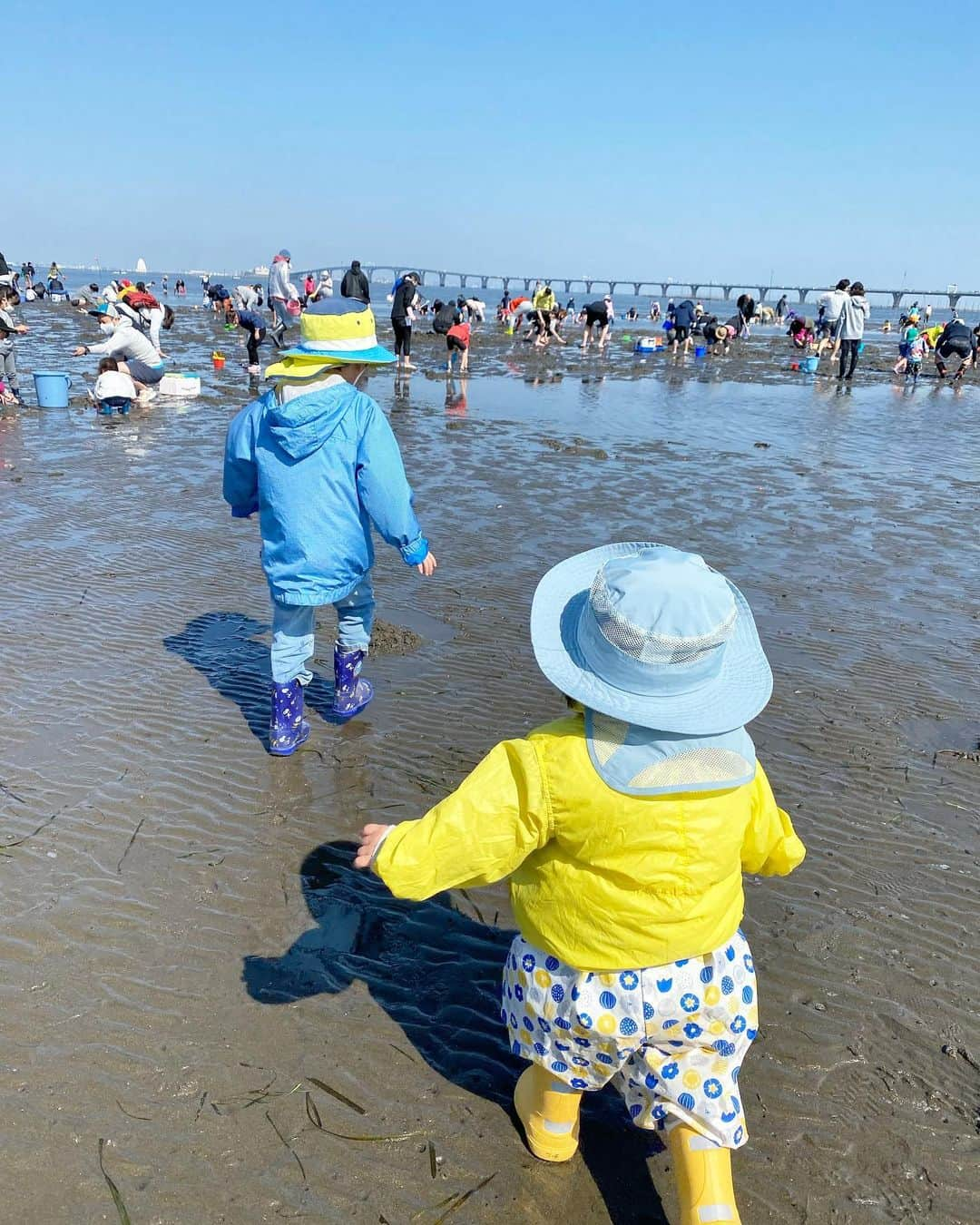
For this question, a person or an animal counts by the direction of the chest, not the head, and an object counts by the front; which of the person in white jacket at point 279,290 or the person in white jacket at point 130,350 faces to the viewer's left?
the person in white jacket at point 130,350

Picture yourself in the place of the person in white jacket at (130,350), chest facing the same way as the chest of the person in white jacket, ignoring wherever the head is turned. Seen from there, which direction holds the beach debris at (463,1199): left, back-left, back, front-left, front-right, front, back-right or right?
left

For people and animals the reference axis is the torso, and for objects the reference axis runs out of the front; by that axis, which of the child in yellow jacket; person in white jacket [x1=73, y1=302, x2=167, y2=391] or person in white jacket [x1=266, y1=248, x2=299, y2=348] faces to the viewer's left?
person in white jacket [x1=73, y1=302, x2=167, y2=391]

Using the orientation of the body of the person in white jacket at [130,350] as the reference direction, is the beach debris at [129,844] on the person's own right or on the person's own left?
on the person's own left

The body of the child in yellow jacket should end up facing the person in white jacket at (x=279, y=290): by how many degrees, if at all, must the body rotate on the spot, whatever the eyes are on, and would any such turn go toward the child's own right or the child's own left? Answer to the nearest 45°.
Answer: approximately 45° to the child's own left

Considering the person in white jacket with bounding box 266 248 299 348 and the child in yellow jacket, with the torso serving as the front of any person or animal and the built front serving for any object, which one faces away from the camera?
the child in yellow jacket

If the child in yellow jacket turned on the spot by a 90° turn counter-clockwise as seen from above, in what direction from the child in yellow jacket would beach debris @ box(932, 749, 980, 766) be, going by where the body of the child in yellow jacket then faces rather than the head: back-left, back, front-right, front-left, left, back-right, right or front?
back-right

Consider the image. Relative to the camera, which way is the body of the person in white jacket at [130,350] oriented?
to the viewer's left

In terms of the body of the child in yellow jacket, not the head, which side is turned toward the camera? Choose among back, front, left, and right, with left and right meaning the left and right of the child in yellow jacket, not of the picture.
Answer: back

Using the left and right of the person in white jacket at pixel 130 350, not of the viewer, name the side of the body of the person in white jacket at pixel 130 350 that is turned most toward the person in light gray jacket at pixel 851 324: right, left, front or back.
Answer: back
